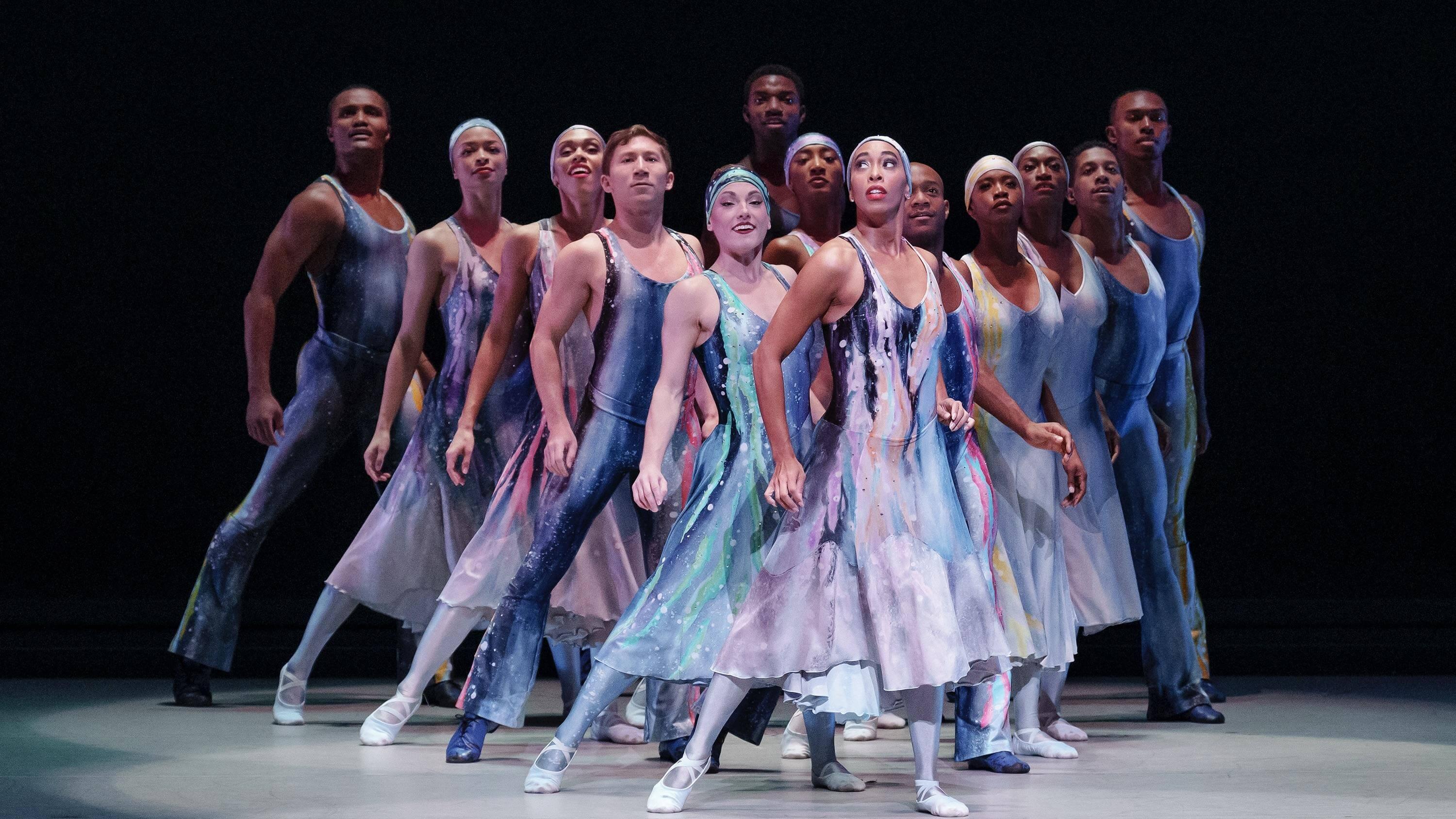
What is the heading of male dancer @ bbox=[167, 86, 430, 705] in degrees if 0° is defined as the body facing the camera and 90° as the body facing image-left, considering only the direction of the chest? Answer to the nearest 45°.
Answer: approximately 315°

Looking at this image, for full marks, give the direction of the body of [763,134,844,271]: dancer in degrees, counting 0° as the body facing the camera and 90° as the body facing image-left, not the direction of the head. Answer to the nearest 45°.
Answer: approximately 0°

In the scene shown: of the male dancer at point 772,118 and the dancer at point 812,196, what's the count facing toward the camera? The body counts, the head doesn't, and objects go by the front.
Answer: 2
